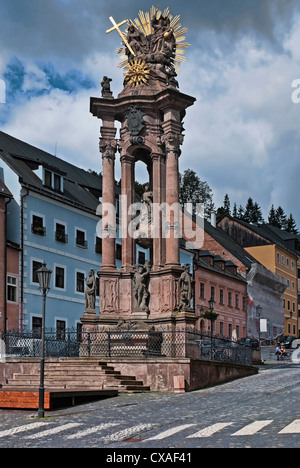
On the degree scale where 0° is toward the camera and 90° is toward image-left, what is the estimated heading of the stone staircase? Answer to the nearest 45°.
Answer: approximately 0°

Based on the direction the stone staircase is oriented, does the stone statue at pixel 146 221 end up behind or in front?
behind

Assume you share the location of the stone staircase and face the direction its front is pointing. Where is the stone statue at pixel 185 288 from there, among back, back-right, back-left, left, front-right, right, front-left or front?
back-left

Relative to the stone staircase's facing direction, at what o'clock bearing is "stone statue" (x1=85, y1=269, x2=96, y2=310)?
The stone statue is roughly at 6 o'clock from the stone staircase.
